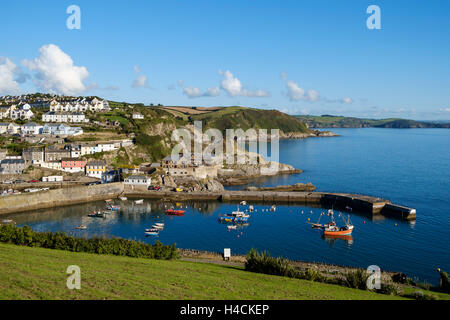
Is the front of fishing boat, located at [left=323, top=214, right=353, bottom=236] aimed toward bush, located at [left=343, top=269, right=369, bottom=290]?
no

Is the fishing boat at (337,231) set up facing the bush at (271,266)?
no

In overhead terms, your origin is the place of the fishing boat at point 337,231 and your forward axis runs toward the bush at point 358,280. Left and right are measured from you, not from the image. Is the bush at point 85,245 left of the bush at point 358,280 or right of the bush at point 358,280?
right
